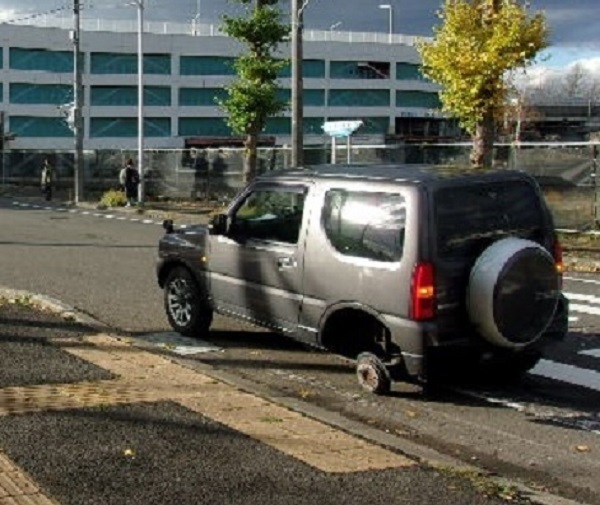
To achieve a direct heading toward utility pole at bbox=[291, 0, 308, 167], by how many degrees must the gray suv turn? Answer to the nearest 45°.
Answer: approximately 45° to its right

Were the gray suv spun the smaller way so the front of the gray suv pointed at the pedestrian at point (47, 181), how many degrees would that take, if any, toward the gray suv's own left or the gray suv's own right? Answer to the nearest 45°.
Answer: approximately 45° to the gray suv's own right

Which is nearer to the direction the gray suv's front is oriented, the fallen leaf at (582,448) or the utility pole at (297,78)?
the utility pole

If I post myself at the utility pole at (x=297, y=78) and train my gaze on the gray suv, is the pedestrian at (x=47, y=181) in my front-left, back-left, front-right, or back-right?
back-right

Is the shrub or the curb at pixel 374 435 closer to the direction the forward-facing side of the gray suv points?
the shrub

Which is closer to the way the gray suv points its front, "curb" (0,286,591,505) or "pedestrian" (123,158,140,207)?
the pedestrian

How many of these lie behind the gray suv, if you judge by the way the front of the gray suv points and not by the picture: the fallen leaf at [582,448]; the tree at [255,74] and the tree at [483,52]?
1

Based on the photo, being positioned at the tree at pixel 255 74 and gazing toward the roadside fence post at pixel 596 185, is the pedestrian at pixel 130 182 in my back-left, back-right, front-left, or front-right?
back-right

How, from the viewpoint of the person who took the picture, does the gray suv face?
facing away from the viewer and to the left of the viewer

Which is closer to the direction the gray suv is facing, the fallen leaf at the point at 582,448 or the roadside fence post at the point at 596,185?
the roadside fence post

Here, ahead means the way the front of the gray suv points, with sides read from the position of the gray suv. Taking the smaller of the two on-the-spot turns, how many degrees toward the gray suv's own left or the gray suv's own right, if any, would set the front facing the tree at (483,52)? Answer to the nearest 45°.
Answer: approximately 45° to the gray suv's own right

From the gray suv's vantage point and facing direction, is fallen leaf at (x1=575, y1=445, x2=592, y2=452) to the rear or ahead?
to the rear
